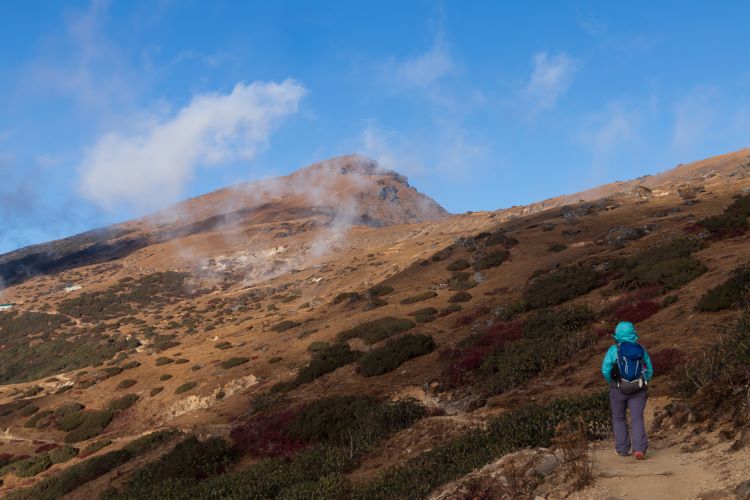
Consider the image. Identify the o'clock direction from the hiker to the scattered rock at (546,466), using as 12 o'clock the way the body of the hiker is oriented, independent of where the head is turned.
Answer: The scattered rock is roughly at 8 o'clock from the hiker.

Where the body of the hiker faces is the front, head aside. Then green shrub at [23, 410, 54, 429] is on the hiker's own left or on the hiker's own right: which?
on the hiker's own left

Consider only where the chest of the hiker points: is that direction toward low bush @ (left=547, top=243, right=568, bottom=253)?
yes

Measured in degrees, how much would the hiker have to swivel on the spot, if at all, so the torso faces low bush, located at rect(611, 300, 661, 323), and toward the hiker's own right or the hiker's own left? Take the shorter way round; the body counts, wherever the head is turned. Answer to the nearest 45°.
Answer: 0° — they already face it

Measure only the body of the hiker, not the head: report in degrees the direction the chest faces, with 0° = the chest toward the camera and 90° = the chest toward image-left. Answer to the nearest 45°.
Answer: approximately 180°
